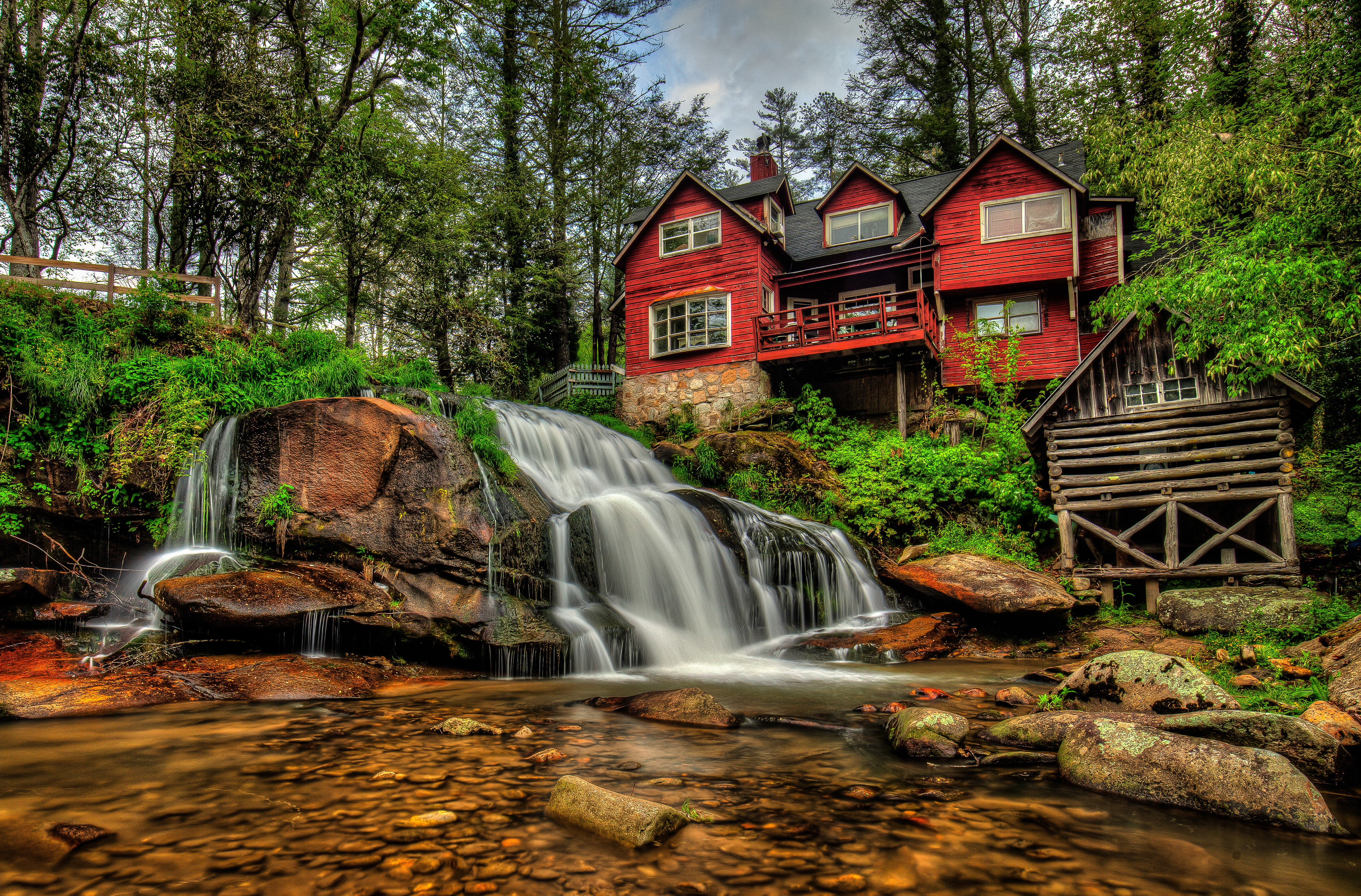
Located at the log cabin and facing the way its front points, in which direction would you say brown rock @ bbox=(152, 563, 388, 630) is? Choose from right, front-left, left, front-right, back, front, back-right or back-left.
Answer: front-right

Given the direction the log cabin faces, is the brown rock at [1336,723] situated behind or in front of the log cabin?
in front

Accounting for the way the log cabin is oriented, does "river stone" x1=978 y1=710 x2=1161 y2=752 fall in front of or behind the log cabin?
in front

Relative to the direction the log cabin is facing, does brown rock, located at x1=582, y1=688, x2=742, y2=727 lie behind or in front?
in front

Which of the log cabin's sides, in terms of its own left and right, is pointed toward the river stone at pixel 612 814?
front

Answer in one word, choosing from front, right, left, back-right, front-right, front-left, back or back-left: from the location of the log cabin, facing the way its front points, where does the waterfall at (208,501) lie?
front-right

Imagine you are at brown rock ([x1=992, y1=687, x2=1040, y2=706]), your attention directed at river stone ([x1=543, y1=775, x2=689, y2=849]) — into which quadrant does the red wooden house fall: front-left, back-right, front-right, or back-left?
back-right

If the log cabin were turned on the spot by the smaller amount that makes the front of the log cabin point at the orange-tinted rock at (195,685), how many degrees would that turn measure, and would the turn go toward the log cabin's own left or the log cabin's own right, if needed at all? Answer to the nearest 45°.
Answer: approximately 45° to the log cabin's own right

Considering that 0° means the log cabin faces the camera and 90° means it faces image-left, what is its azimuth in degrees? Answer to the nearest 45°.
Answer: approximately 0°

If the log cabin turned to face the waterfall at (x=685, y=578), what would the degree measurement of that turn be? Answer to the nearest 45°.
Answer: approximately 45° to its right

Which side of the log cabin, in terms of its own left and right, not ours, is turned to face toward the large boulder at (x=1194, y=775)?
front
